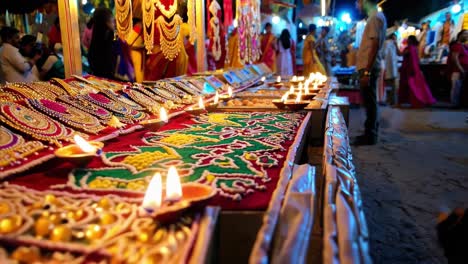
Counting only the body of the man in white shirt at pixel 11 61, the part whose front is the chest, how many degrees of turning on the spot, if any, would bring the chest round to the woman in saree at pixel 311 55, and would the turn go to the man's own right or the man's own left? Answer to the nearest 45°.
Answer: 0° — they already face them

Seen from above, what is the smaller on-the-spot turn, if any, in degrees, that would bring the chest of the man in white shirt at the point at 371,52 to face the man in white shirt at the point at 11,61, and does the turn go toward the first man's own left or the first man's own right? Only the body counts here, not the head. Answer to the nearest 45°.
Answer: approximately 45° to the first man's own left

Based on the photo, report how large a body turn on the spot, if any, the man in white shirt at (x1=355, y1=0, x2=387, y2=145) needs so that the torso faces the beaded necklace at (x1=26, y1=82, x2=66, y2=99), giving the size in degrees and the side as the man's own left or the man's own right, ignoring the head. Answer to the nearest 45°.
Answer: approximately 45° to the man's own left

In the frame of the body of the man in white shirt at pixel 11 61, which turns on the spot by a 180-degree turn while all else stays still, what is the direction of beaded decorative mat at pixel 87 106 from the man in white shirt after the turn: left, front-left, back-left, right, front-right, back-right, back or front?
left

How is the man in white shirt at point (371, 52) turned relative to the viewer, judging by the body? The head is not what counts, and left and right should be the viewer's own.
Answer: facing to the left of the viewer

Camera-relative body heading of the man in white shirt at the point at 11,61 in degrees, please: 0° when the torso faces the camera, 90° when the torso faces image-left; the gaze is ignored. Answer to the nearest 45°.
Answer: approximately 270°

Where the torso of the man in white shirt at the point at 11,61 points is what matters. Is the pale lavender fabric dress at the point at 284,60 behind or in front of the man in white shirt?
in front

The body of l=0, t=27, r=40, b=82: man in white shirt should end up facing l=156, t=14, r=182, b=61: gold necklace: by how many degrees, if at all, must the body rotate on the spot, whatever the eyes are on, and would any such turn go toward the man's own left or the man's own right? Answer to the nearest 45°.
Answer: approximately 45° to the man's own right

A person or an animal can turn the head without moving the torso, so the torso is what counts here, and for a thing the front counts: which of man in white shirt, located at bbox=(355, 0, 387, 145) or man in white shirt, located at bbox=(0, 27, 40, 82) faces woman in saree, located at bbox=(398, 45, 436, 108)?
man in white shirt, located at bbox=(0, 27, 40, 82)

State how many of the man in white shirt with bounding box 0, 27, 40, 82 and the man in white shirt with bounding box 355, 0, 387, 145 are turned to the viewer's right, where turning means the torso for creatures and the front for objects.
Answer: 1

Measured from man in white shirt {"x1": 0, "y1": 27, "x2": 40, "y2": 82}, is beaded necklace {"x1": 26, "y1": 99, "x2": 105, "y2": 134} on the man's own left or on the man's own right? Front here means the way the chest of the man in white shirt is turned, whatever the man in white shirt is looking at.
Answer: on the man's own right

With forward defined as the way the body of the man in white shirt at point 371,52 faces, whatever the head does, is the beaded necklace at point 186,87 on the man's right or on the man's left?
on the man's left

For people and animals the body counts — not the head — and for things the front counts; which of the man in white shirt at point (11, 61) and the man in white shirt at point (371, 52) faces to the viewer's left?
the man in white shirt at point (371, 52)

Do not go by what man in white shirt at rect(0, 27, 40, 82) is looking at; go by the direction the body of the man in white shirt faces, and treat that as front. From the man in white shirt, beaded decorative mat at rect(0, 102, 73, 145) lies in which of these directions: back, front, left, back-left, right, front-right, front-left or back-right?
right

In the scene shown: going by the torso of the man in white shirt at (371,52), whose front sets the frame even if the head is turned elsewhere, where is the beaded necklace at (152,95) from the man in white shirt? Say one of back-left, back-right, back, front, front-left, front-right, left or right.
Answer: front-left
